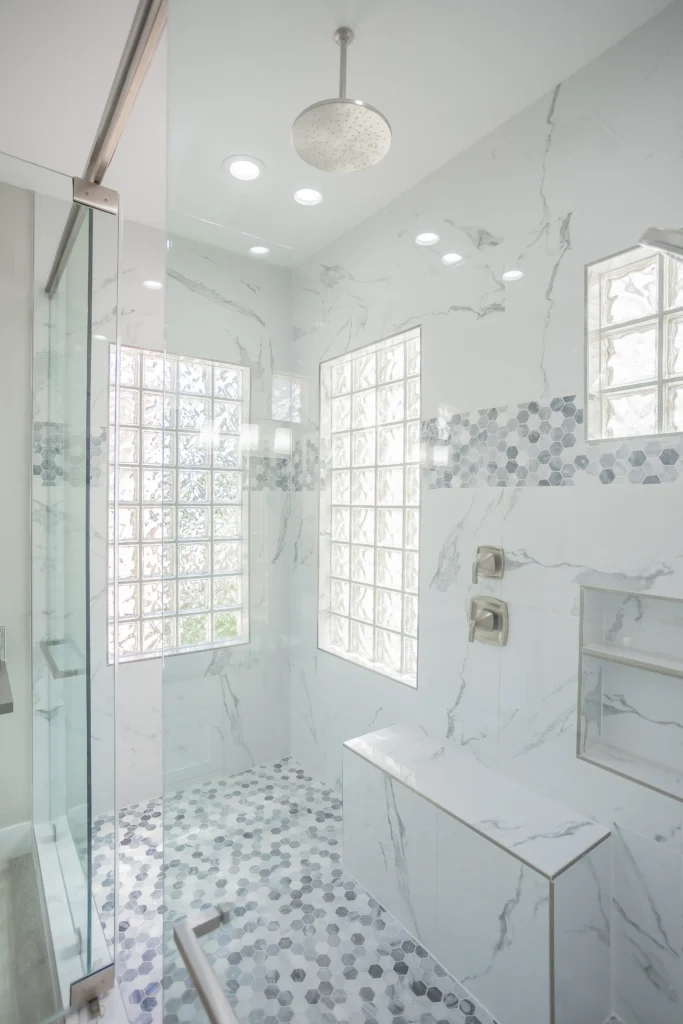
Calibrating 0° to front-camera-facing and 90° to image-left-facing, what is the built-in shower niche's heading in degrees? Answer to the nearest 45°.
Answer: approximately 45°

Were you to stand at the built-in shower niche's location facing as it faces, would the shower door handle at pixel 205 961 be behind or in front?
in front

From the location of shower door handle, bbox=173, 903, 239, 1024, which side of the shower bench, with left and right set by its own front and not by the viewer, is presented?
front

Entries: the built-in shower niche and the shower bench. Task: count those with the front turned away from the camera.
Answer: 0

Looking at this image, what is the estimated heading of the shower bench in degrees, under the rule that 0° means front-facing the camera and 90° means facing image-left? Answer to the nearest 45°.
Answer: approximately 45°
